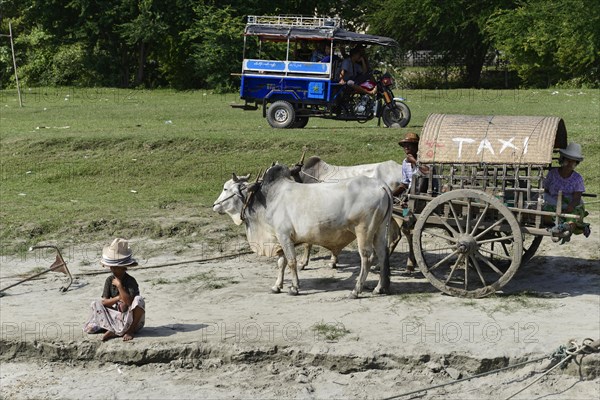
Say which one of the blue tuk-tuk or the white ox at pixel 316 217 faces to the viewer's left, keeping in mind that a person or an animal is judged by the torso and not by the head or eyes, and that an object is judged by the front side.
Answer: the white ox

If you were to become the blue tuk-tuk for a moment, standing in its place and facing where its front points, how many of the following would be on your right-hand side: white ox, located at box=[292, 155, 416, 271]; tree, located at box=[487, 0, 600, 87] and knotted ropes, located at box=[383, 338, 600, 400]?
2

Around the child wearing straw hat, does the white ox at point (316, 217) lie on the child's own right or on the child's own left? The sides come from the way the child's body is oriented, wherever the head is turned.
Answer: on the child's own left

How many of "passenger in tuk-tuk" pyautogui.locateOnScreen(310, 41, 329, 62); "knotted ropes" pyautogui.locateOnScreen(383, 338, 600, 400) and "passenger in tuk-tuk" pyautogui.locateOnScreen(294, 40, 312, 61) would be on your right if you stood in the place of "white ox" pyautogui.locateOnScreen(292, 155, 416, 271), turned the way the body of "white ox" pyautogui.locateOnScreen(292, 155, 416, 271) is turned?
2

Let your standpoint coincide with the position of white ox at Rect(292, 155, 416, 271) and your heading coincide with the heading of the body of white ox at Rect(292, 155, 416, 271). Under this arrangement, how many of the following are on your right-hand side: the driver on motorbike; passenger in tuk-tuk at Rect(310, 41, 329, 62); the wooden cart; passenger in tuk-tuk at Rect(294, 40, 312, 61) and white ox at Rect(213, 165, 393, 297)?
3

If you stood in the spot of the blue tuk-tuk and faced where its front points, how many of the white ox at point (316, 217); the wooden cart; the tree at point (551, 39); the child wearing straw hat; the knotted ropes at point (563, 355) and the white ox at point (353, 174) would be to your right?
5

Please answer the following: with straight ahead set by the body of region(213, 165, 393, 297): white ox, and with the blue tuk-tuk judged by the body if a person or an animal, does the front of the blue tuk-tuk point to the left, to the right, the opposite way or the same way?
the opposite way

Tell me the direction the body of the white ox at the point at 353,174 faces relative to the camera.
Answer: to the viewer's left

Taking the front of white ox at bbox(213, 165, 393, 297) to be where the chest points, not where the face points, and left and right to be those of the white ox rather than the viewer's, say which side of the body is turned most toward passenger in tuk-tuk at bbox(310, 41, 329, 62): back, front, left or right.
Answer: right

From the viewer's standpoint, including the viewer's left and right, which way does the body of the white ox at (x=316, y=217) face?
facing to the left of the viewer

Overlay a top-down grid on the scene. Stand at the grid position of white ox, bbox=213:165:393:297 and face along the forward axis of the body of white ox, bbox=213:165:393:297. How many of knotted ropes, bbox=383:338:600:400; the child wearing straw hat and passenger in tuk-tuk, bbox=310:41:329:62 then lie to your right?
1

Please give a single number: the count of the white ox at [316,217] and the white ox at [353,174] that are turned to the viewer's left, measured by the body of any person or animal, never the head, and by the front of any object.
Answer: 2

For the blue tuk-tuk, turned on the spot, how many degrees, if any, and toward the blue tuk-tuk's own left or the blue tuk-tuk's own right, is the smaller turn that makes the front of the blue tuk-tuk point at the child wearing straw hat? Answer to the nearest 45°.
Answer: approximately 90° to the blue tuk-tuk's own right

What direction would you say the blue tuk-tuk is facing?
to the viewer's right
